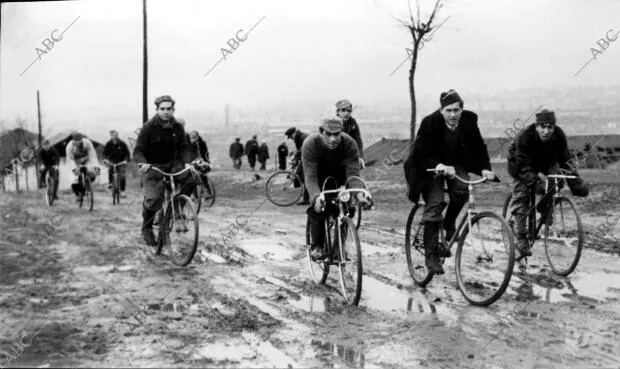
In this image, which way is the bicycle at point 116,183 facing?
toward the camera

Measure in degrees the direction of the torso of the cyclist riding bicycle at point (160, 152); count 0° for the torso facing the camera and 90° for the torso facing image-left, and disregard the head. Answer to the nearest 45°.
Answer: approximately 0°

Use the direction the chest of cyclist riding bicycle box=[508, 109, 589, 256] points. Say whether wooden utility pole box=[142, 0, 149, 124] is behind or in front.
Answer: behind

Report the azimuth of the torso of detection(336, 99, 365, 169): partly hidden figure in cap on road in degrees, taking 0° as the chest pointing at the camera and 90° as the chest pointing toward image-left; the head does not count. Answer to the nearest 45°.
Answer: approximately 0°

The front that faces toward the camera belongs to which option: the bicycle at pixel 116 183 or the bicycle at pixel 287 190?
the bicycle at pixel 116 183

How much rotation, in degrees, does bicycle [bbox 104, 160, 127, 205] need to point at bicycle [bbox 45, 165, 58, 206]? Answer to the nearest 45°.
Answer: approximately 135° to its right

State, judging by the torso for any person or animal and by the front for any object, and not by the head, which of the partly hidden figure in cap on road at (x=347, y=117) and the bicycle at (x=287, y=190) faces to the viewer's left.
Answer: the bicycle

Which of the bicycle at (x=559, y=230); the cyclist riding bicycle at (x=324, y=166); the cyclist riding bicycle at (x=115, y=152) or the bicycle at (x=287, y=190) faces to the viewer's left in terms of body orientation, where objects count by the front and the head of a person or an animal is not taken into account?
the bicycle at (x=287, y=190)

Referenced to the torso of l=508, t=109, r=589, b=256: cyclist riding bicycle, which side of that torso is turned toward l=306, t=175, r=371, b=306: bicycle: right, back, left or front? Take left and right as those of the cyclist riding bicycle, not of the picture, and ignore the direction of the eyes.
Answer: right

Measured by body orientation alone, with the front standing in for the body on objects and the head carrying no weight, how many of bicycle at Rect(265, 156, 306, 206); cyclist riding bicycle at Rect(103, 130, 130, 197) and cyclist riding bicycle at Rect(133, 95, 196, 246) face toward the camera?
2

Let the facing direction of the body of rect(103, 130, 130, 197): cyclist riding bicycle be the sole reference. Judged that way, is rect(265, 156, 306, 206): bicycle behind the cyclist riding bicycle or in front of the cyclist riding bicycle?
in front

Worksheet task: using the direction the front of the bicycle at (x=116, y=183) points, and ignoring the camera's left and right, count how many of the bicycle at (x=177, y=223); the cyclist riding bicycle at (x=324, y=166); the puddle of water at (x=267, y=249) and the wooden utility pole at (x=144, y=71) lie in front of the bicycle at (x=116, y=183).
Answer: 3

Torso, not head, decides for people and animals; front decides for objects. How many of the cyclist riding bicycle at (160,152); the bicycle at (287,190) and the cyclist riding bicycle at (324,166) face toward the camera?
2

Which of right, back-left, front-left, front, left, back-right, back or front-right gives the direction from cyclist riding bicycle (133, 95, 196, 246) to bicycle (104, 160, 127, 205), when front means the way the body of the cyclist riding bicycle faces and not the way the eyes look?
back

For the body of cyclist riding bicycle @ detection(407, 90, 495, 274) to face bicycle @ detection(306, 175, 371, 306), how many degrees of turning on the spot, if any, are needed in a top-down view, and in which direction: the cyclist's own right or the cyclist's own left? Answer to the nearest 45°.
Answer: approximately 90° to the cyclist's own right
